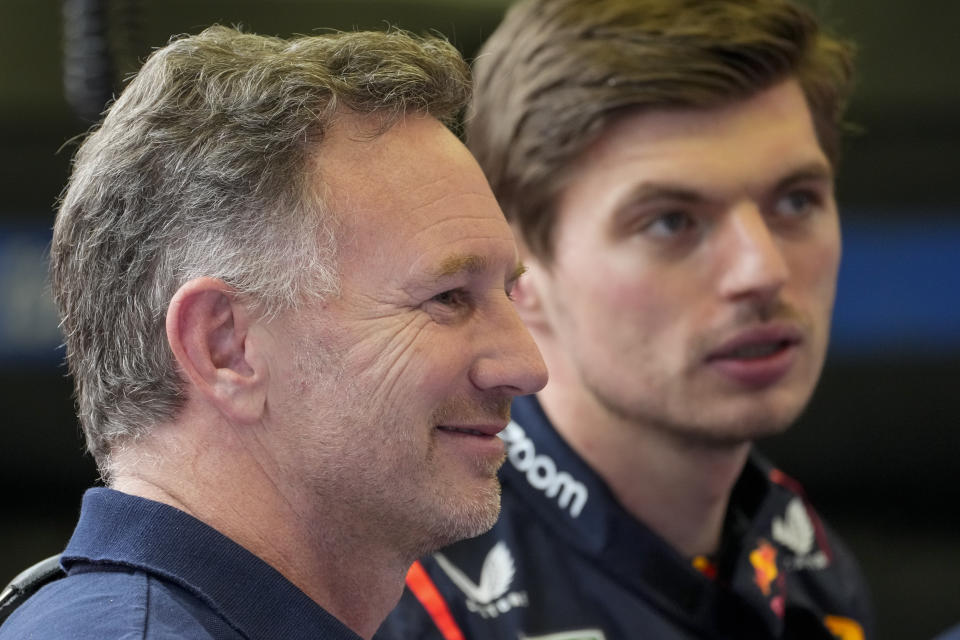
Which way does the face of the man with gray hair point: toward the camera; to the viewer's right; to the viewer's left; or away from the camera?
to the viewer's right

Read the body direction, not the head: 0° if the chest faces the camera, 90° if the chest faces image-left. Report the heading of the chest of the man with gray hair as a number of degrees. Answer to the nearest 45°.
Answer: approximately 270°
